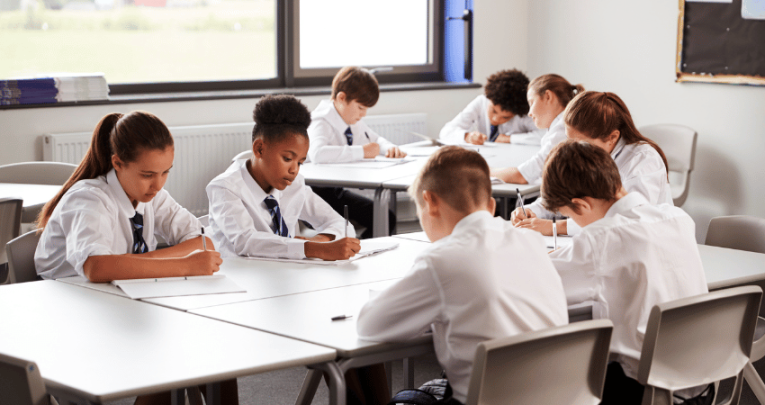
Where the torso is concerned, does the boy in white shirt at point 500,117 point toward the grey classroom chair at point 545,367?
yes

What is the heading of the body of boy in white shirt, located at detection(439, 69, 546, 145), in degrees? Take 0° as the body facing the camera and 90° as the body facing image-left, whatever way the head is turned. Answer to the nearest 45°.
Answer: approximately 0°

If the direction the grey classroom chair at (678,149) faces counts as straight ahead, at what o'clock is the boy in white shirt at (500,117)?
The boy in white shirt is roughly at 1 o'clock from the grey classroom chair.

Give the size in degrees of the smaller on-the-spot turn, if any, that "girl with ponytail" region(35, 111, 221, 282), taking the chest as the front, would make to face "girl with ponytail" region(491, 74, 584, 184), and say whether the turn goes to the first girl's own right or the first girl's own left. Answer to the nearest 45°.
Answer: approximately 90° to the first girl's own left

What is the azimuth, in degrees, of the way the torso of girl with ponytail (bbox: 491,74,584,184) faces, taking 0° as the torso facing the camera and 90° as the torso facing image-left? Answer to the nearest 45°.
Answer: approximately 90°

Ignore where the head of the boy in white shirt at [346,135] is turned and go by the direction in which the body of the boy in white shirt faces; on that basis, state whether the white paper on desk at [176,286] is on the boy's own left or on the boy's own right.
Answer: on the boy's own right

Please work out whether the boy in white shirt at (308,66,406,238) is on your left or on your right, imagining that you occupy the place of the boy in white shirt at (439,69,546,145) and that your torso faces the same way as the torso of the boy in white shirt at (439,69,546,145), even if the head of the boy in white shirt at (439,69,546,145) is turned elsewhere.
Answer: on your right

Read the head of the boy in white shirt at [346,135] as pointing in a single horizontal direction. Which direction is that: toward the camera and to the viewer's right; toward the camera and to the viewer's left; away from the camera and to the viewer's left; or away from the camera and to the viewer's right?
toward the camera and to the viewer's right

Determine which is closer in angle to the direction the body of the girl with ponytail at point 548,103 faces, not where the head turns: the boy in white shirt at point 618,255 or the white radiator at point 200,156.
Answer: the white radiator

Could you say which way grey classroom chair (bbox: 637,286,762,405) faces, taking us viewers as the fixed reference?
facing away from the viewer and to the left of the viewer

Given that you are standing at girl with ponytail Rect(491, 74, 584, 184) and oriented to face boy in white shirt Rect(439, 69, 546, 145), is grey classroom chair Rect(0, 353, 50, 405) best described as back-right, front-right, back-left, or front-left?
back-left
